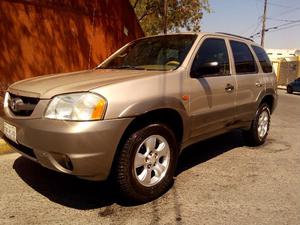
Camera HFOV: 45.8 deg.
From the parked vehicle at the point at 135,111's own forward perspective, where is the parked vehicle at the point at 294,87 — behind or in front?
behind

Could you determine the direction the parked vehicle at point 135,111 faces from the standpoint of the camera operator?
facing the viewer and to the left of the viewer

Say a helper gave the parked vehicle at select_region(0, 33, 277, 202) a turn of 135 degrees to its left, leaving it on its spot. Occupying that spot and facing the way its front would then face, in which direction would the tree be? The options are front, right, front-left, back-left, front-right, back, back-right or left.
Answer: left
